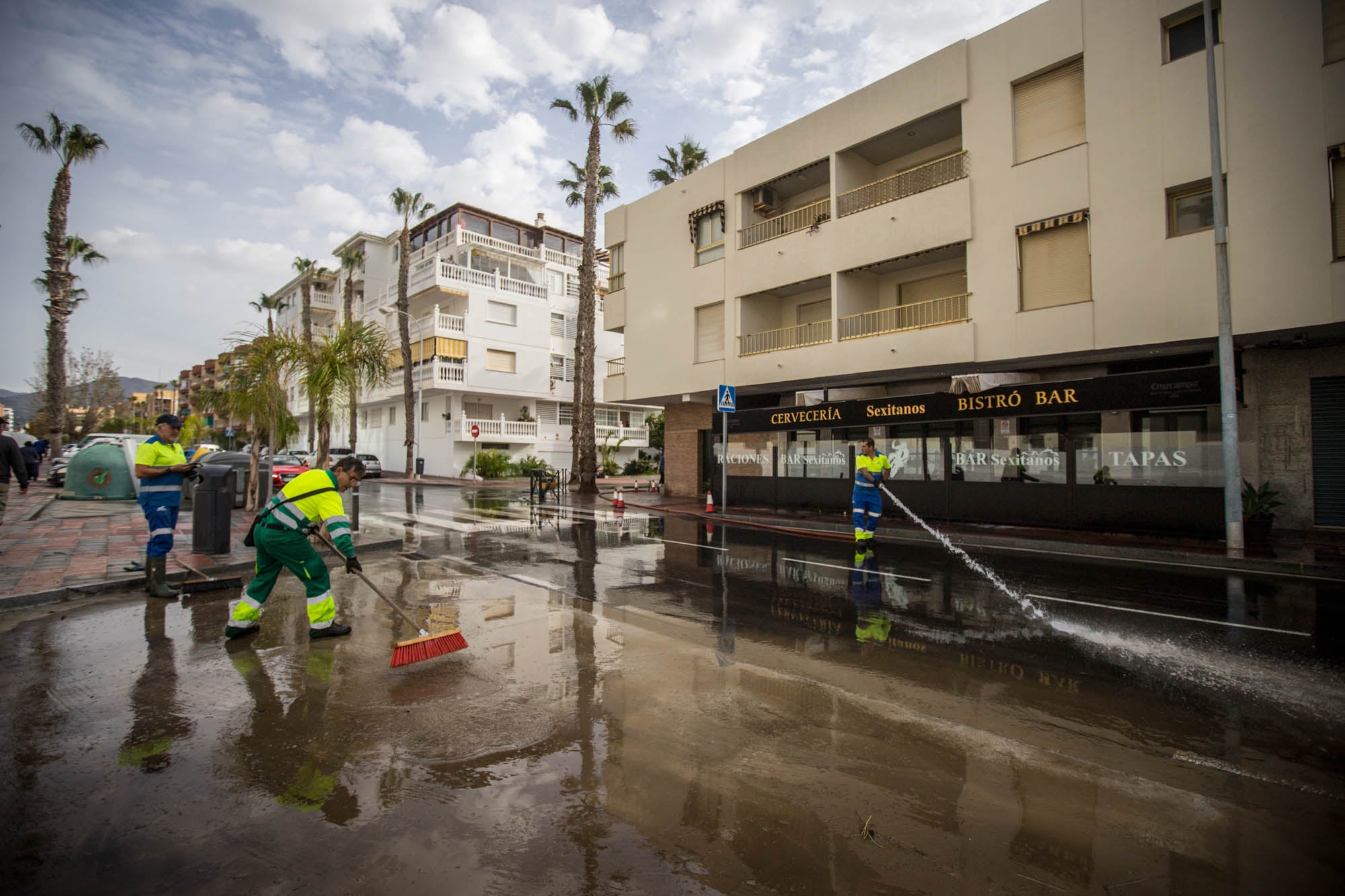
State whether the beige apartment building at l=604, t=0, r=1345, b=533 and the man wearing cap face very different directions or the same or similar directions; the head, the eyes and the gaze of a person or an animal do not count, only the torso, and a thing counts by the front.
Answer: very different directions

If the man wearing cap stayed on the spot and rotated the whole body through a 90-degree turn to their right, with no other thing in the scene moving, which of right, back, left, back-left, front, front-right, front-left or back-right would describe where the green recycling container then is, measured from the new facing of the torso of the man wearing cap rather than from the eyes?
back-right

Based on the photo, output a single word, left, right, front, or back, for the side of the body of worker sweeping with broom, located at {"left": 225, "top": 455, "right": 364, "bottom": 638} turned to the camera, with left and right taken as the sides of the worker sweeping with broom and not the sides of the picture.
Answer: right

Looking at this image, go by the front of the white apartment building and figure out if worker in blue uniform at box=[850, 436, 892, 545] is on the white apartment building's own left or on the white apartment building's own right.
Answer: on the white apartment building's own left

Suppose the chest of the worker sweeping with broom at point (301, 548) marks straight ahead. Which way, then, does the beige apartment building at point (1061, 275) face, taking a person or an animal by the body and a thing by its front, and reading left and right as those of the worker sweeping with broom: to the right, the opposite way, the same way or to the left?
the opposite way

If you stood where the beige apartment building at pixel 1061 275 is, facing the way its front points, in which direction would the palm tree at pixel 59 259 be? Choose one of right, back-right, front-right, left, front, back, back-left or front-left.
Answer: front-right

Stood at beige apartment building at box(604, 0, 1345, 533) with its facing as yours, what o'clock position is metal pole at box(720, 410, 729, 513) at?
The metal pole is roughly at 2 o'clock from the beige apartment building.

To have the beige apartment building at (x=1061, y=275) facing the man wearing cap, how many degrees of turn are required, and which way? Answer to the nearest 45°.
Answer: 0° — it already faces them

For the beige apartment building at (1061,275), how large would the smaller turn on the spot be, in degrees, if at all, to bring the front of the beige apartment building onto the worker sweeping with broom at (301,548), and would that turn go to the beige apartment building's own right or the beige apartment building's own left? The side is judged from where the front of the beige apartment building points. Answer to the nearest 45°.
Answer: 0° — it already faces them

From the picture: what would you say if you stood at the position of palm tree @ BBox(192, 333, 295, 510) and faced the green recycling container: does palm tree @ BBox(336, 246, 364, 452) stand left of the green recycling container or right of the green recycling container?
right

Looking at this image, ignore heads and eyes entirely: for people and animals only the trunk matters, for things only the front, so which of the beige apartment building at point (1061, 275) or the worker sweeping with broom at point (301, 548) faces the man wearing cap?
the beige apartment building
